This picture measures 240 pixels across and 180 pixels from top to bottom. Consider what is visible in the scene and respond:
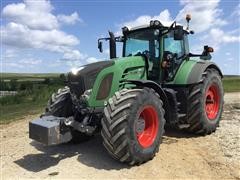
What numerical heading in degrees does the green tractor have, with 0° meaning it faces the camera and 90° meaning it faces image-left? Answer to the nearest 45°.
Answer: approximately 45°
